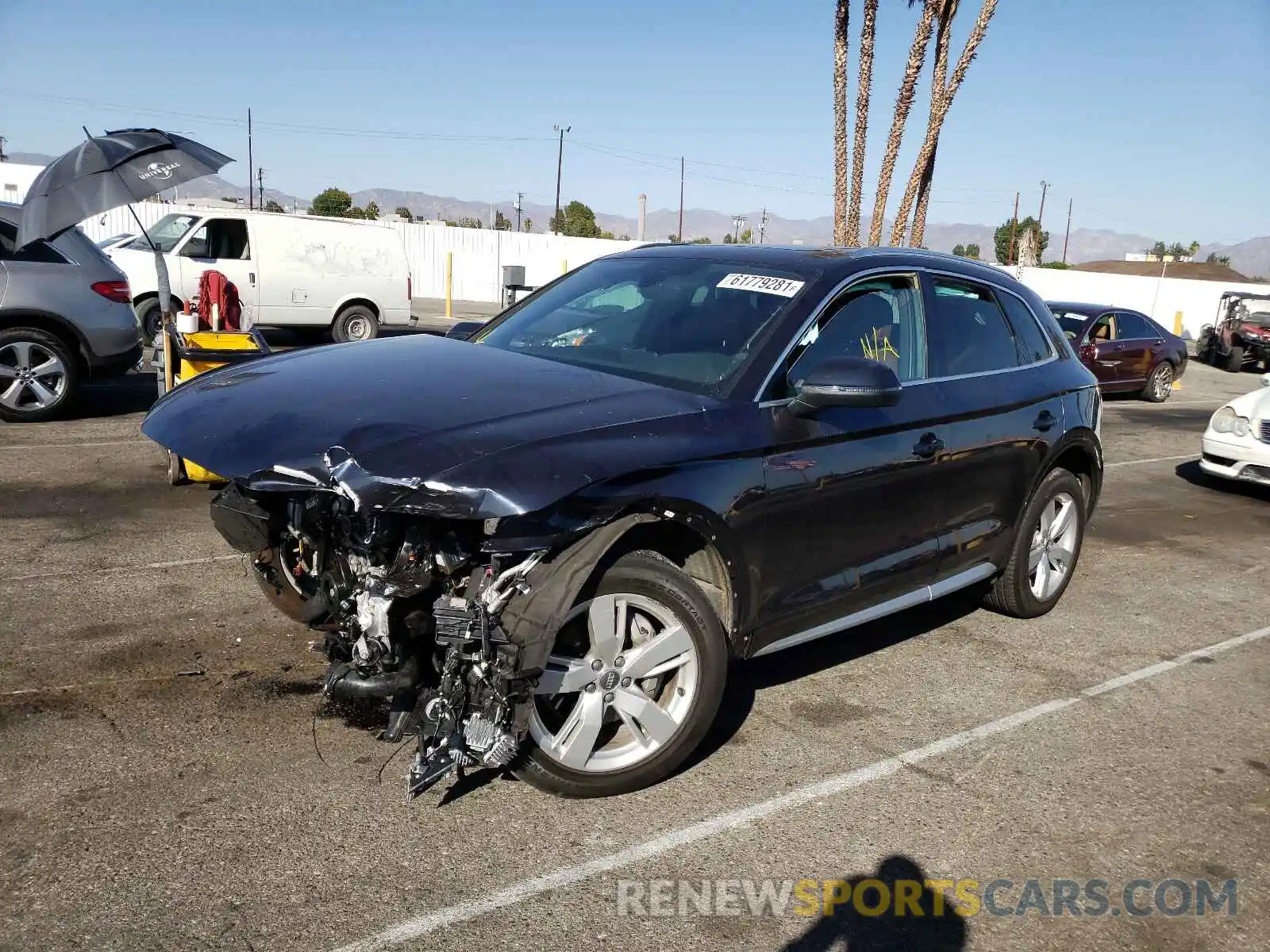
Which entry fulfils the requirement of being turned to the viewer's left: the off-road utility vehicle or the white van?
the white van

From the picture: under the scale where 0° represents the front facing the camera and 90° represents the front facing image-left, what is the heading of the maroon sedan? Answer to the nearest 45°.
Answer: approximately 45°

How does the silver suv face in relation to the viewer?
to the viewer's left

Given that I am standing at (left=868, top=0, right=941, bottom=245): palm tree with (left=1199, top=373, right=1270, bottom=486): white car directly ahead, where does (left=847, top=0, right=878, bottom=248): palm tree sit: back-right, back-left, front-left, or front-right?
back-right

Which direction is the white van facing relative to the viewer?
to the viewer's left

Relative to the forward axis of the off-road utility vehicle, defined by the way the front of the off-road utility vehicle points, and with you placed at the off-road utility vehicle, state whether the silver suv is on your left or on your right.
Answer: on your right

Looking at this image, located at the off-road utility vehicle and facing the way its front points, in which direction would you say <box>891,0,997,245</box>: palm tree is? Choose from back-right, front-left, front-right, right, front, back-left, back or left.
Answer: back

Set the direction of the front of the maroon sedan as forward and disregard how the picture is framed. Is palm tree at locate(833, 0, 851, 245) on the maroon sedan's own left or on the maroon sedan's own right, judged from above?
on the maroon sedan's own right

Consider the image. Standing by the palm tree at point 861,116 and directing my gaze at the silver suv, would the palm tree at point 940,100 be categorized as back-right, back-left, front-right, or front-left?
back-left

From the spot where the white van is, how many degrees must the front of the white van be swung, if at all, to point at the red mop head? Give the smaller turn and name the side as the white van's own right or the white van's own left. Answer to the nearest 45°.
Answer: approximately 90° to the white van's own left

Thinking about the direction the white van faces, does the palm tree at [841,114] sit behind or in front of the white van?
behind

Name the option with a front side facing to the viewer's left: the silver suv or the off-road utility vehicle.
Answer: the silver suv
